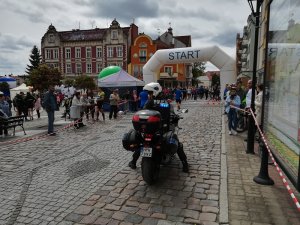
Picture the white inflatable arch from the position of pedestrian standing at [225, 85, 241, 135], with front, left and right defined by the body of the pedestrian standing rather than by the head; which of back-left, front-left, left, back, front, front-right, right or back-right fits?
back

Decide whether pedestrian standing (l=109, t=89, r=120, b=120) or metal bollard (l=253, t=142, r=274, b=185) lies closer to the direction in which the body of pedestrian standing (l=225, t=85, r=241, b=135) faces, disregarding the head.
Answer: the metal bollard

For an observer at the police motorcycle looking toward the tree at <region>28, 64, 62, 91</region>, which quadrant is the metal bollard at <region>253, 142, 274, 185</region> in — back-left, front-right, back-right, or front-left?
back-right

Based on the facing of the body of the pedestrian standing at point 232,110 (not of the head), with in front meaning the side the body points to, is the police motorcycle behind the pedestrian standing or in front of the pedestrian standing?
in front

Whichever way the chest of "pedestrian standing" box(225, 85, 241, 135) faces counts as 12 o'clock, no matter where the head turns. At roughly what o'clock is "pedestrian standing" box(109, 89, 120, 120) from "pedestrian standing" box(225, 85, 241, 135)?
"pedestrian standing" box(109, 89, 120, 120) is roughly at 4 o'clock from "pedestrian standing" box(225, 85, 241, 135).

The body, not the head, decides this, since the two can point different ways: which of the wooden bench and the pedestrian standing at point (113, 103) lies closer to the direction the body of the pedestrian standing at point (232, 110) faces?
the wooden bench

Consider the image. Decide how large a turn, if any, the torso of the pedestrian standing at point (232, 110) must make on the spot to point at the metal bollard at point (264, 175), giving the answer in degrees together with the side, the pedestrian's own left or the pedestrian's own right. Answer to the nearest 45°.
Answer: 0° — they already face it

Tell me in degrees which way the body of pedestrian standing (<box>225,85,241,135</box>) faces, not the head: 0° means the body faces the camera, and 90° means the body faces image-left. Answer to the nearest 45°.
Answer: approximately 0°

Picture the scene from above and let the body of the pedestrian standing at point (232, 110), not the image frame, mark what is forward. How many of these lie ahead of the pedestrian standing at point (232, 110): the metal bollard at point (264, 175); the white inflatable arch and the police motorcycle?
2

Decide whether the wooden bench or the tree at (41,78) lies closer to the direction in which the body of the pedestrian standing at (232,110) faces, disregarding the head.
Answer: the wooden bench

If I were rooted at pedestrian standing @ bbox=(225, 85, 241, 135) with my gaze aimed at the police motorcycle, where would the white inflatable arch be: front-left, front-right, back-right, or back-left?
back-right

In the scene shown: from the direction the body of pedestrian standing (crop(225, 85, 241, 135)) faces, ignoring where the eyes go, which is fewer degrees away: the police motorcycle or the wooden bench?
the police motorcycle

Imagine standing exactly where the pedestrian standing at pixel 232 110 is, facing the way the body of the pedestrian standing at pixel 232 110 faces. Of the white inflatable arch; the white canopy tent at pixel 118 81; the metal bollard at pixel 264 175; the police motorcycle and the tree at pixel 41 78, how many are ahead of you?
2

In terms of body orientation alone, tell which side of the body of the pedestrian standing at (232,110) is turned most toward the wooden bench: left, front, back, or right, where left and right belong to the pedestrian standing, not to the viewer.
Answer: right

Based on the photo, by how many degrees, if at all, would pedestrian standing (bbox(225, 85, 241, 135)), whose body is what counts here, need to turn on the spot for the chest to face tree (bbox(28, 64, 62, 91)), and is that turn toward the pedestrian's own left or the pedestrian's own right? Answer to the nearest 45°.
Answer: approximately 135° to the pedestrian's own right
